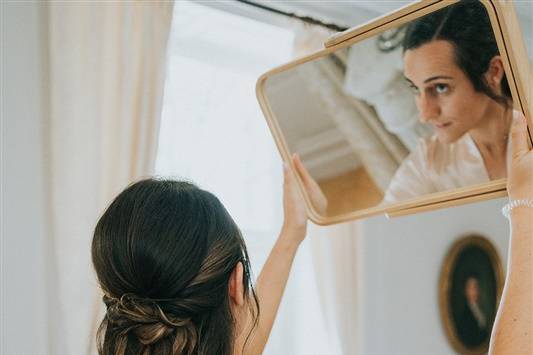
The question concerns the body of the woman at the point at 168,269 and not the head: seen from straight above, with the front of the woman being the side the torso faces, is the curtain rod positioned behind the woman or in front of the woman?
in front

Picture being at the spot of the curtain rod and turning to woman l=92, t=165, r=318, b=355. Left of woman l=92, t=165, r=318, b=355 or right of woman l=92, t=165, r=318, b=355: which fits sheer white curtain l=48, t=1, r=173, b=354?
right

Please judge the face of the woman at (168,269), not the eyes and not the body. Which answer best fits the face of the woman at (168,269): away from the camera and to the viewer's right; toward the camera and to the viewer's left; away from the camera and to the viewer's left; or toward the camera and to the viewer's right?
away from the camera and to the viewer's right

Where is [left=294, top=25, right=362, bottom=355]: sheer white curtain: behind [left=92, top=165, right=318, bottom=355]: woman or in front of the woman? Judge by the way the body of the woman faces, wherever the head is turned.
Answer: in front

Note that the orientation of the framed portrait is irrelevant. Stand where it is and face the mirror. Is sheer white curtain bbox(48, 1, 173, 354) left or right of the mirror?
right

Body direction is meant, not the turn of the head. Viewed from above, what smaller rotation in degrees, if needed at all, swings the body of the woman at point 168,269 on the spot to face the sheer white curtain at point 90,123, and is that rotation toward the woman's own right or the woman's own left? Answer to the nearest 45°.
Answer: approximately 45° to the woman's own left

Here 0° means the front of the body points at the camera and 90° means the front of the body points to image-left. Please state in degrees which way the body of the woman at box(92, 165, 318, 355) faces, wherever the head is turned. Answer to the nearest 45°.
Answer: approximately 225°
